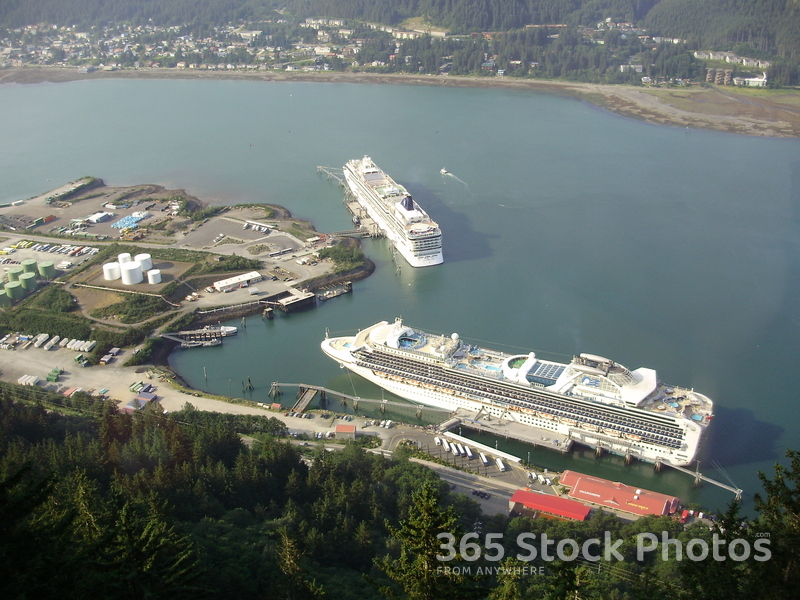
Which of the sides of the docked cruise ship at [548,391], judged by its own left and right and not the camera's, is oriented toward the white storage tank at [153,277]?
front

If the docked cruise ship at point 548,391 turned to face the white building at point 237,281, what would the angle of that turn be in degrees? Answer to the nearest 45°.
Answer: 0° — it already faces it

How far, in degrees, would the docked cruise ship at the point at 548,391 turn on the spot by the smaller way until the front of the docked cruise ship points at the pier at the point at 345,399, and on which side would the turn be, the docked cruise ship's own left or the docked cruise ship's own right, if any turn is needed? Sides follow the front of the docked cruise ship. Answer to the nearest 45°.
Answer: approximately 45° to the docked cruise ship's own left

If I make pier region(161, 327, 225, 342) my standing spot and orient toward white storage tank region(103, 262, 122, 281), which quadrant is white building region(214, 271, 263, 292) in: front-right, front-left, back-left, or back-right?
front-right

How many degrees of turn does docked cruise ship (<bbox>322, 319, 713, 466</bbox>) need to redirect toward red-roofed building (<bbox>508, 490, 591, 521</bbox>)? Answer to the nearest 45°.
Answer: approximately 135° to its left

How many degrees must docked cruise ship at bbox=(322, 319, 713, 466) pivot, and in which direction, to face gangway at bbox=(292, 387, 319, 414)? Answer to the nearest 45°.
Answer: approximately 45° to its left

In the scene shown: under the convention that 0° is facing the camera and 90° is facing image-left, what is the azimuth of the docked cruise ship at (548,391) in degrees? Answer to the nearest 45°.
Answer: approximately 135°

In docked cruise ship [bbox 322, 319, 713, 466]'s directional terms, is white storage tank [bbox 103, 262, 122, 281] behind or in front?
in front

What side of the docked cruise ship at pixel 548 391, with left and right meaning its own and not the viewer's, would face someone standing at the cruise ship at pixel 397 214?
front

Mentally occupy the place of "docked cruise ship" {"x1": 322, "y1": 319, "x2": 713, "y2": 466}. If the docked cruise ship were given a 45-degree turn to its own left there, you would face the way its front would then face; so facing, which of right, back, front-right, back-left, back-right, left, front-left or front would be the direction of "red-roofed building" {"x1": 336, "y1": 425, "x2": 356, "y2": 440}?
front

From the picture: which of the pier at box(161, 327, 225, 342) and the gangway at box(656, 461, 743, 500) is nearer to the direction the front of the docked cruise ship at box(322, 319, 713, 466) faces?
the pier

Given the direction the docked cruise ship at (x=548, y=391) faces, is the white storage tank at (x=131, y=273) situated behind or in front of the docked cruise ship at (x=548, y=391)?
in front

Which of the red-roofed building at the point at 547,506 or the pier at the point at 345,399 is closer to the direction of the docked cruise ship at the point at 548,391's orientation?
the pier

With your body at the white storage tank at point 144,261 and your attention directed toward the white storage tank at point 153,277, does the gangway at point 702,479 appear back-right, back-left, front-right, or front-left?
front-left
